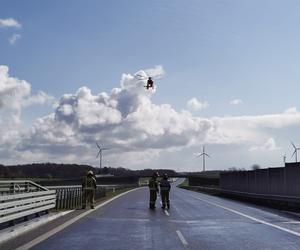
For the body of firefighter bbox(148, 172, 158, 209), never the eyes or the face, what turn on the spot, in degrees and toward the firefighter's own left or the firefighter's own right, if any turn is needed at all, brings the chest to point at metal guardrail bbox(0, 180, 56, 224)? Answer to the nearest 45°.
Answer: approximately 135° to the firefighter's own left

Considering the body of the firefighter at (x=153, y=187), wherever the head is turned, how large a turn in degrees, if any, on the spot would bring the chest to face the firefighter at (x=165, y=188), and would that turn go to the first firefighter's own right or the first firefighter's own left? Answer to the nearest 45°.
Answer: approximately 135° to the first firefighter's own right

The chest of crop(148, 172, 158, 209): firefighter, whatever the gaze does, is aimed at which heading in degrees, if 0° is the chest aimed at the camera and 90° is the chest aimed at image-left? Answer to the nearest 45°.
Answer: approximately 180°

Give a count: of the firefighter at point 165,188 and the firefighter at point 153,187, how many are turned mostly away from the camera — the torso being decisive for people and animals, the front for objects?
2

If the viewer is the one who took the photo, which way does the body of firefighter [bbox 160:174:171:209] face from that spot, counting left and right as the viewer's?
facing away from the viewer

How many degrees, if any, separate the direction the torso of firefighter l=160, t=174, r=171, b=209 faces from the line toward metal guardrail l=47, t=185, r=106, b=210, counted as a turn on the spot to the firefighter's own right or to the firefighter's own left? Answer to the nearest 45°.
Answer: approximately 90° to the firefighter's own left

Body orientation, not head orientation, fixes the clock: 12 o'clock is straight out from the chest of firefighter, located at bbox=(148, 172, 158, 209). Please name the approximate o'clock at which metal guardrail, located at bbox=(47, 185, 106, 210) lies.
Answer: The metal guardrail is roughly at 9 o'clock from the firefighter.
